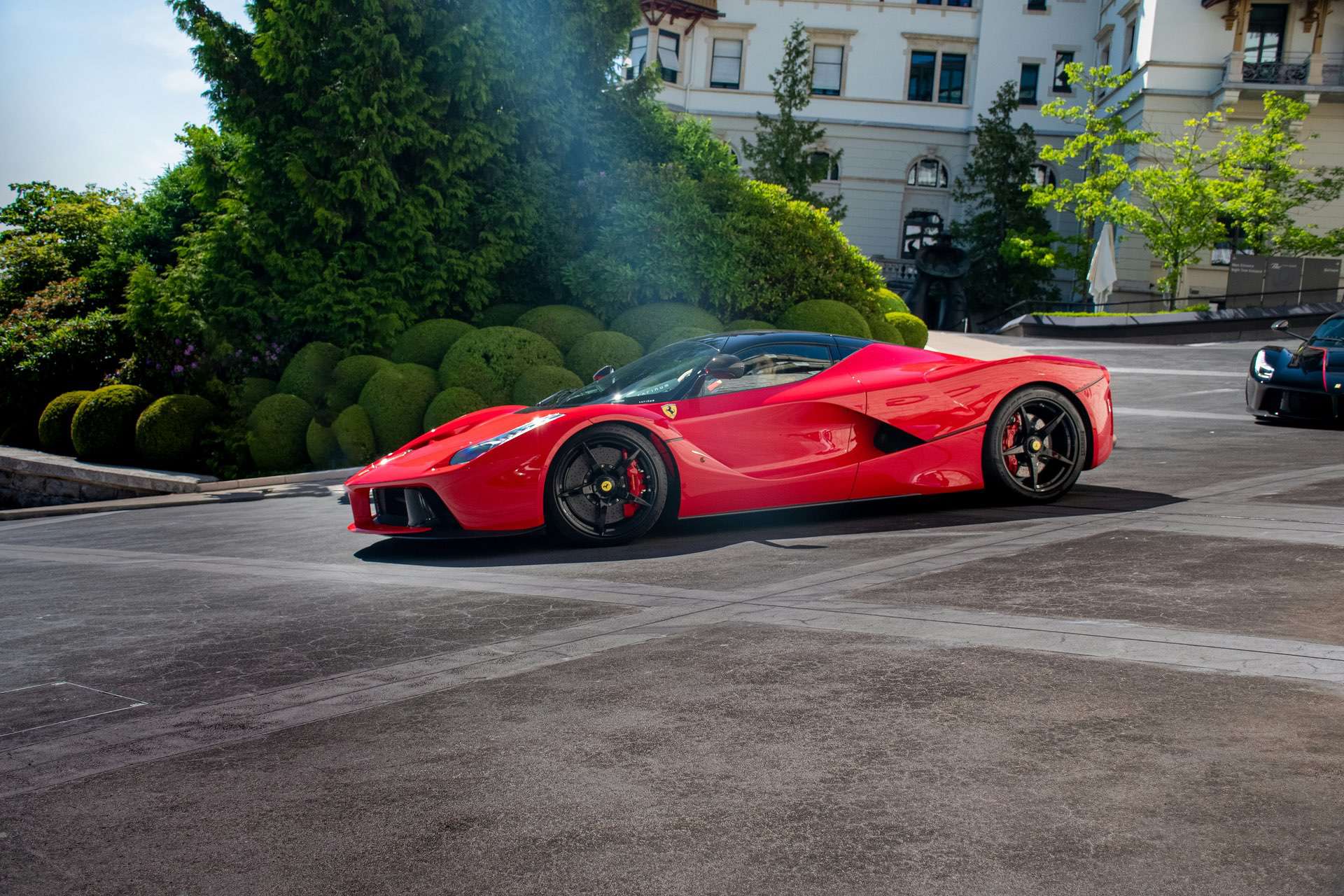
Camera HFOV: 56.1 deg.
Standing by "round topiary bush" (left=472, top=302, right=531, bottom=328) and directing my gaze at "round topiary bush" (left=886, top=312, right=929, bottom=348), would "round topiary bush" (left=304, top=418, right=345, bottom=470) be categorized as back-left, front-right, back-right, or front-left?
back-right

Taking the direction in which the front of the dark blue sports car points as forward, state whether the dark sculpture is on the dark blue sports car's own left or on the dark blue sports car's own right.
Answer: on the dark blue sports car's own right

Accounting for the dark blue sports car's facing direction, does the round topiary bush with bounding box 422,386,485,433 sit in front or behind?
in front

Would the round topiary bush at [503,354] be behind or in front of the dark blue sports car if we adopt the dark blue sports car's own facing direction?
in front

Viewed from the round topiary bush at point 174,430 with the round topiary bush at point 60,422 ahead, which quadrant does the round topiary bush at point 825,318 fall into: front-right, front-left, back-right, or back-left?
back-right

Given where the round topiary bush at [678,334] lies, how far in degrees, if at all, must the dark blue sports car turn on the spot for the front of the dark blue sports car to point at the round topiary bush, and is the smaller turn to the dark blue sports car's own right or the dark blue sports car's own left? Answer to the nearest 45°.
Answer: approximately 45° to the dark blue sports car's own right

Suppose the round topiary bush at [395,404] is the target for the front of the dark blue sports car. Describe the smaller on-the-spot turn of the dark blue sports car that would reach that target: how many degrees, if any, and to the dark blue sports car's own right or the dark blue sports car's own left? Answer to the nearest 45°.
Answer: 0° — it already faces it

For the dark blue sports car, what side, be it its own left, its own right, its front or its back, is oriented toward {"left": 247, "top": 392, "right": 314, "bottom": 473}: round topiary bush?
front

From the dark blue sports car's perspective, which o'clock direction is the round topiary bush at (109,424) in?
The round topiary bush is roughly at 1 o'clock from the dark blue sports car.

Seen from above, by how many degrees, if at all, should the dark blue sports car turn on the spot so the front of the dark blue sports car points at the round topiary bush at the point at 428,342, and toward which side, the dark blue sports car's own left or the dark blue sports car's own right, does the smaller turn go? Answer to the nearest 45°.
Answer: approximately 45° to the dark blue sports car's own right

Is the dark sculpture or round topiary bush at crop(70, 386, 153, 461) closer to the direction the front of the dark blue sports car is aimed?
the round topiary bush

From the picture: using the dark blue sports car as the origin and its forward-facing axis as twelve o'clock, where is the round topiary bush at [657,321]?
The round topiary bush is roughly at 1 o'clock from the dark blue sports car.

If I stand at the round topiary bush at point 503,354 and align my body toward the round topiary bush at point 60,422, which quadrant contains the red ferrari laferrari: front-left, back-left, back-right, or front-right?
back-left

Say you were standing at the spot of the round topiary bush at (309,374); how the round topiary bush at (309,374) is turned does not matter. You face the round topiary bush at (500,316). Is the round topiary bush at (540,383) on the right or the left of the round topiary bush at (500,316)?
right

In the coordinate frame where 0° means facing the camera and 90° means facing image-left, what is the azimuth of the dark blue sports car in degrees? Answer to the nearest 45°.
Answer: approximately 45°

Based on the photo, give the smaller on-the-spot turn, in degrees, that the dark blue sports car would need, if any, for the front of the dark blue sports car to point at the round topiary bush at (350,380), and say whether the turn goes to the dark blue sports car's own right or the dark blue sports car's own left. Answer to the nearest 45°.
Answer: approximately 45° to the dark blue sports car's own right
